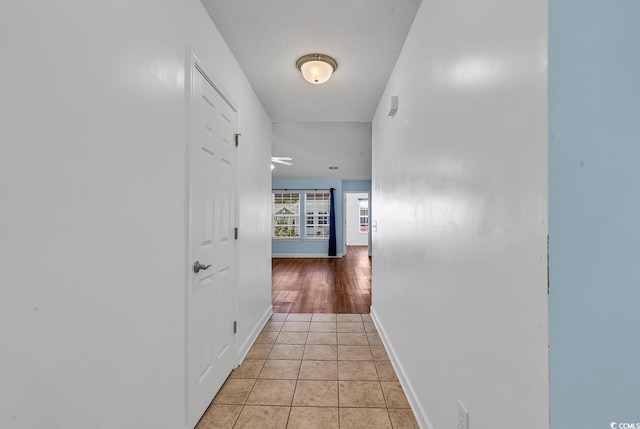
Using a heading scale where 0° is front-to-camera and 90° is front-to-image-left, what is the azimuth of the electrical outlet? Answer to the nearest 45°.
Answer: approximately 45°

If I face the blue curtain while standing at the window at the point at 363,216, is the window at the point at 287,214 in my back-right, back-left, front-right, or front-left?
front-right

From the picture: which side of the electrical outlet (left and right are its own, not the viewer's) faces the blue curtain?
right

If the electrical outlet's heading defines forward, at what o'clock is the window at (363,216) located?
The window is roughly at 4 o'clock from the electrical outlet.

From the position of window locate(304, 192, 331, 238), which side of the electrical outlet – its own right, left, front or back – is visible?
right

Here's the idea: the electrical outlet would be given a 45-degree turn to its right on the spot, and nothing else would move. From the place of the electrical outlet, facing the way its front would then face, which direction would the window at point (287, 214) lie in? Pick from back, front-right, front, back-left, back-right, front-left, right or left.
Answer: front-right

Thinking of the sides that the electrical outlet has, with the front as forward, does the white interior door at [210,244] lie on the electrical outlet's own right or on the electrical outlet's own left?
on the electrical outlet's own right
